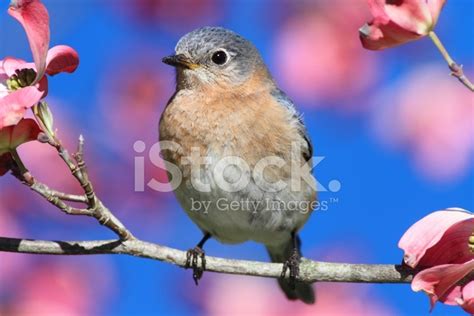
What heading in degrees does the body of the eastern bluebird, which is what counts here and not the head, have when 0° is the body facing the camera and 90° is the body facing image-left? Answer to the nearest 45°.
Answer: approximately 45°

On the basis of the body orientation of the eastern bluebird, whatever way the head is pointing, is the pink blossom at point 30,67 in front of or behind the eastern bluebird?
in front
